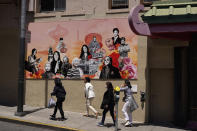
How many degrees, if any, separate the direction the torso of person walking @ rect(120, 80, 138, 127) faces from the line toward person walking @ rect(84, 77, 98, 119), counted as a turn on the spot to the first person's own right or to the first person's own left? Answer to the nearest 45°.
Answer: approximately 45° to the first person's own right

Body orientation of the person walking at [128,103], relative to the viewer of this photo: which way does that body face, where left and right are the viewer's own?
facing to the left of the viewer
